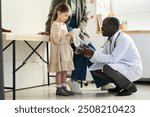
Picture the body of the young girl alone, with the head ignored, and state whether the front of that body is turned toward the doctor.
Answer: yes

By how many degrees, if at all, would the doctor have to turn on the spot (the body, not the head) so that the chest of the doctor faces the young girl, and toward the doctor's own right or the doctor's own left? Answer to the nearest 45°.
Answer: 0° — they already face them

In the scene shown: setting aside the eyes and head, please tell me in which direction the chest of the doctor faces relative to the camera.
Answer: to the viewer's left

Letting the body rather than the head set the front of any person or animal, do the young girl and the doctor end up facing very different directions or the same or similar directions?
very different directions

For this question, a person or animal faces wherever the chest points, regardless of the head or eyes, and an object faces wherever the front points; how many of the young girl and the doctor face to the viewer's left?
1

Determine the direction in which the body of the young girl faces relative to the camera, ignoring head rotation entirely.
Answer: to the viewer's right

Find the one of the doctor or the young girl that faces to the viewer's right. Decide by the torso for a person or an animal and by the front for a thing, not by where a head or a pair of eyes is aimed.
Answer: the young girl

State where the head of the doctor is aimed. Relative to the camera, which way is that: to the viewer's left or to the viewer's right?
to the viewer's left
